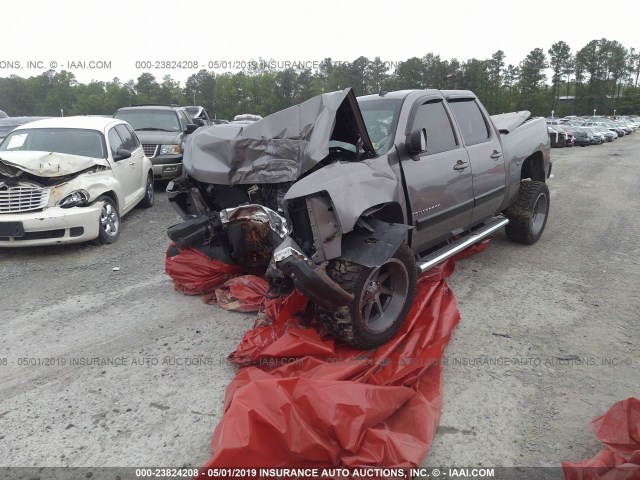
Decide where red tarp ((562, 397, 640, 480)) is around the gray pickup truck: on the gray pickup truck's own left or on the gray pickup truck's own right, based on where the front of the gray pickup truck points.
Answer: on the gray pickup truck's own left

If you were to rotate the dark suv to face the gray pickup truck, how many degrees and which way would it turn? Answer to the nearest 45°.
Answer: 0° — it already faces it

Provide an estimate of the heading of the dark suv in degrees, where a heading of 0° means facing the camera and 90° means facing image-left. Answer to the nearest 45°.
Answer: approximately 0°

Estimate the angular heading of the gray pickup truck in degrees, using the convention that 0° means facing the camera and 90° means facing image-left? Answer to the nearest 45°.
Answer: approximately 45°

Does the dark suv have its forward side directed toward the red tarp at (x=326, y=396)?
yes

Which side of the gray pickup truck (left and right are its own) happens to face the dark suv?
right
